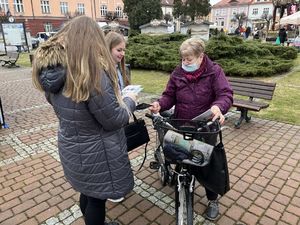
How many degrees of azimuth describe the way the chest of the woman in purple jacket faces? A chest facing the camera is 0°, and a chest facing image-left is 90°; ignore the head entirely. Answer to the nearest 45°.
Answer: approximately 45°

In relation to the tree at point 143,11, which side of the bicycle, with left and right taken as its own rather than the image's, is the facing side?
back

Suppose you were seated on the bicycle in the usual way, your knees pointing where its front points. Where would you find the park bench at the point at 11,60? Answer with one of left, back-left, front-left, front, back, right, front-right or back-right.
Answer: back-right

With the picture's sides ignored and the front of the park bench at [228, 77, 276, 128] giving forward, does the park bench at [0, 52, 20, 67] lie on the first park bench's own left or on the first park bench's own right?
on the first park bench's own right

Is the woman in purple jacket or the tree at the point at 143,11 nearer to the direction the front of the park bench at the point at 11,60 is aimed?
the woman in purple jacket

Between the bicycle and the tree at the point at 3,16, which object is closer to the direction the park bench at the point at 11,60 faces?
the bicycle

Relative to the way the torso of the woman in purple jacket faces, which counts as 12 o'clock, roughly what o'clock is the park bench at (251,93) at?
The park bench is roughly at 5 o'clock from the woman in purple jacket.
